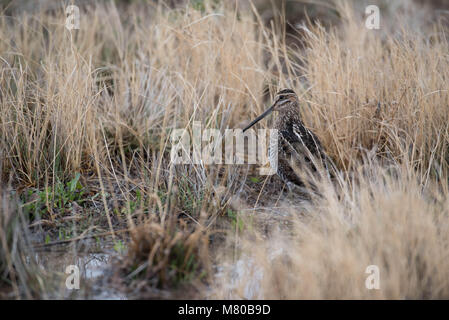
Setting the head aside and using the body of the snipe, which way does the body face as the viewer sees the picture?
to the viewer's left
